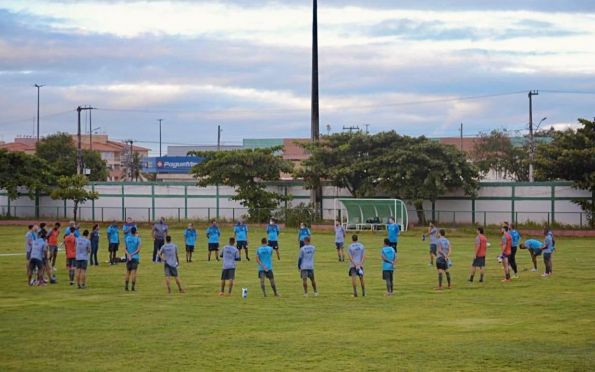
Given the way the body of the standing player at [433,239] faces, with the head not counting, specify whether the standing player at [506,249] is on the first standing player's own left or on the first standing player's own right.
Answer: on the first standing player's own left

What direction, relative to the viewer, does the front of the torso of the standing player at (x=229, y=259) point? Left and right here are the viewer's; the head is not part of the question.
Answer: facing away from the viewer

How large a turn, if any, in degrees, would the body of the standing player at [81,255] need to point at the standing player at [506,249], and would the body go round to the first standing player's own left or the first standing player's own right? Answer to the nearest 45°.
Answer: approximately 45° to the first standing player's own right

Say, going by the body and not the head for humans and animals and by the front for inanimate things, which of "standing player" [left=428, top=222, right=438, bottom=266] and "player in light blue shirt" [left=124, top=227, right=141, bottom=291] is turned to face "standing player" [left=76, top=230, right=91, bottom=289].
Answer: "standing player" [left=428, top=222, right=438, bottom=266]

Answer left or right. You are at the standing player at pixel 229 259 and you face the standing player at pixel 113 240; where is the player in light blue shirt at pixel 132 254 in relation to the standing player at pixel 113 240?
left

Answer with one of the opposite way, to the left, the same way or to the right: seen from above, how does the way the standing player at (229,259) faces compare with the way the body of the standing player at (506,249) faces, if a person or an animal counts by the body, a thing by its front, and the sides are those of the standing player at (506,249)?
to the right

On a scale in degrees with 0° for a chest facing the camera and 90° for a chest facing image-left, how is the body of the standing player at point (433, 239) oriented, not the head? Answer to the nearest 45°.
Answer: approximately 45°

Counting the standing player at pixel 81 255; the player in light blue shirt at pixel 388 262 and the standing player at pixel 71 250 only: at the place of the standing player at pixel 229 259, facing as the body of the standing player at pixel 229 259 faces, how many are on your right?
1

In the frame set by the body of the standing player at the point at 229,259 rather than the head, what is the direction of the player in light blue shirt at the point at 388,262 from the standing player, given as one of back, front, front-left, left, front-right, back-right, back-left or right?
right

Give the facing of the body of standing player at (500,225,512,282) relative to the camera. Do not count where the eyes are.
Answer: to the viewer's left

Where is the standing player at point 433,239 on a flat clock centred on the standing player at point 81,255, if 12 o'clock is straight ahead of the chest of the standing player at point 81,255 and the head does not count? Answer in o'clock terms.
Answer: the standing player at point 433,239 is roughly at 1 o'clock from the standing player at point 81,255.
